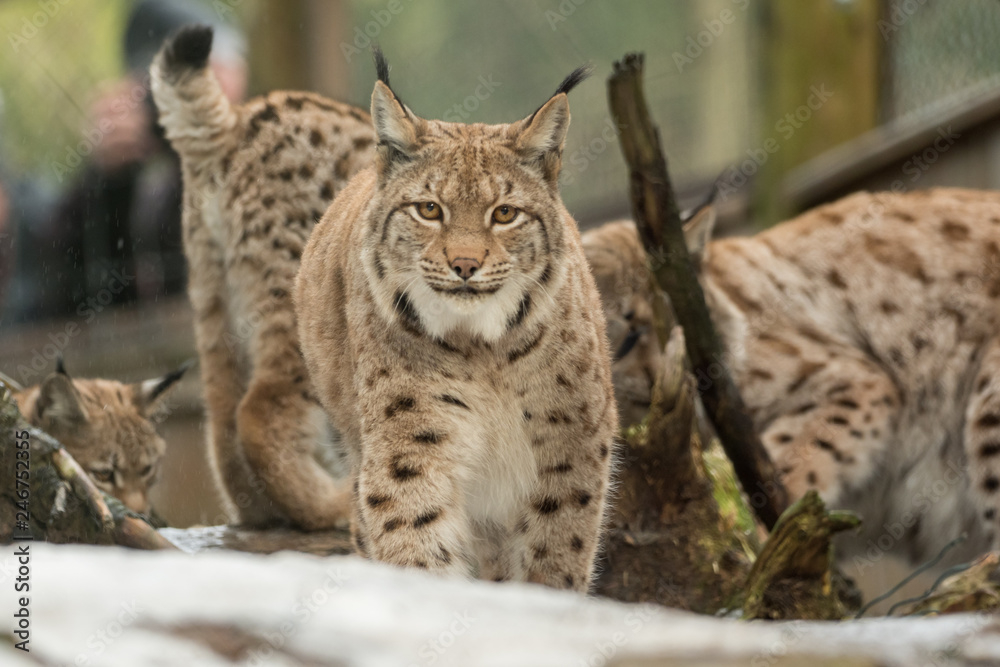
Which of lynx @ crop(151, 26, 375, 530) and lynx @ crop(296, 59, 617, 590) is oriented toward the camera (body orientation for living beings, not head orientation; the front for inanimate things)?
lynx @ crop(296, 59, 617, 590)

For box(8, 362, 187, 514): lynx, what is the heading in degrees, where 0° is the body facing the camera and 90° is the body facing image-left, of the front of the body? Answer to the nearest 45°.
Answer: approximately 315°

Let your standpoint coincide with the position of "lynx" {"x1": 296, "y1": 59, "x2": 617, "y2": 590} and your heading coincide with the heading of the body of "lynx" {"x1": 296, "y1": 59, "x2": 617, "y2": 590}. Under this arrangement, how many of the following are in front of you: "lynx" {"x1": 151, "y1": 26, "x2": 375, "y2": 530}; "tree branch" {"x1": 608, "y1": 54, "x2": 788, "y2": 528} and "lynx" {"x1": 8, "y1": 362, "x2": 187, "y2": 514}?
0

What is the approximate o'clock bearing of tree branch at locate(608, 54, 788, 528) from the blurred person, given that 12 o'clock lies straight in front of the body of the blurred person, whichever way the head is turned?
The tree branch is roughly at 11 o'clock from the blurred person.

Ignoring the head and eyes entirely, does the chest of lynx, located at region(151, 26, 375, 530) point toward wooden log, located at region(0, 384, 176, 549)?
no

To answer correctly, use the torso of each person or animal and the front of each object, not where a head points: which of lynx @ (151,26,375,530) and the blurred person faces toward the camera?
the blurred person

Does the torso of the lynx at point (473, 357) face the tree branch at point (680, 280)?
no

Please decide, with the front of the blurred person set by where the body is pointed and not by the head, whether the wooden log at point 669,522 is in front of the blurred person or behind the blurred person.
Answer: in front

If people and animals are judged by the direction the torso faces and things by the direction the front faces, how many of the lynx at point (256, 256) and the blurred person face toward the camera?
1

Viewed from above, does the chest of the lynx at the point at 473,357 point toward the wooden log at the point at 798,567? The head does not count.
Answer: no

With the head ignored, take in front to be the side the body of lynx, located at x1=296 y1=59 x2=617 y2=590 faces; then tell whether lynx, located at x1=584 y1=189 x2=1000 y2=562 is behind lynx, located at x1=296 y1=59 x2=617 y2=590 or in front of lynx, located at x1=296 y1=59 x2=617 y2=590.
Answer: behind

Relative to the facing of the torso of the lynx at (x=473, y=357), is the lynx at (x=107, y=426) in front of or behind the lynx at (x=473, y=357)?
behind

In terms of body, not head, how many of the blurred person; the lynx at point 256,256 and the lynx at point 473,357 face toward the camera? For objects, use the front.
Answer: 2

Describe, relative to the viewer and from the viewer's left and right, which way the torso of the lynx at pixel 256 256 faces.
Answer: facing away from the viewer and to the right of the viewer

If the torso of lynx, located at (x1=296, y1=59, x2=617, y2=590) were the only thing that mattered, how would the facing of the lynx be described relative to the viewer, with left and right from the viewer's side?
facing the viewer

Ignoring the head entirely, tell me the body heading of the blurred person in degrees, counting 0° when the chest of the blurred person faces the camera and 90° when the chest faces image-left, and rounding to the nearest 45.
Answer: approximately 0°

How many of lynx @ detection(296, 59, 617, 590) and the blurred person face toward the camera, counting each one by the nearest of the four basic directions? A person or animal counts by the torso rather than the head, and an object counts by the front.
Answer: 2

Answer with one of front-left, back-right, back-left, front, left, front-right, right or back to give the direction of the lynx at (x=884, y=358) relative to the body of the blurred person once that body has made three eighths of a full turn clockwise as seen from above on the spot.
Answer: back
